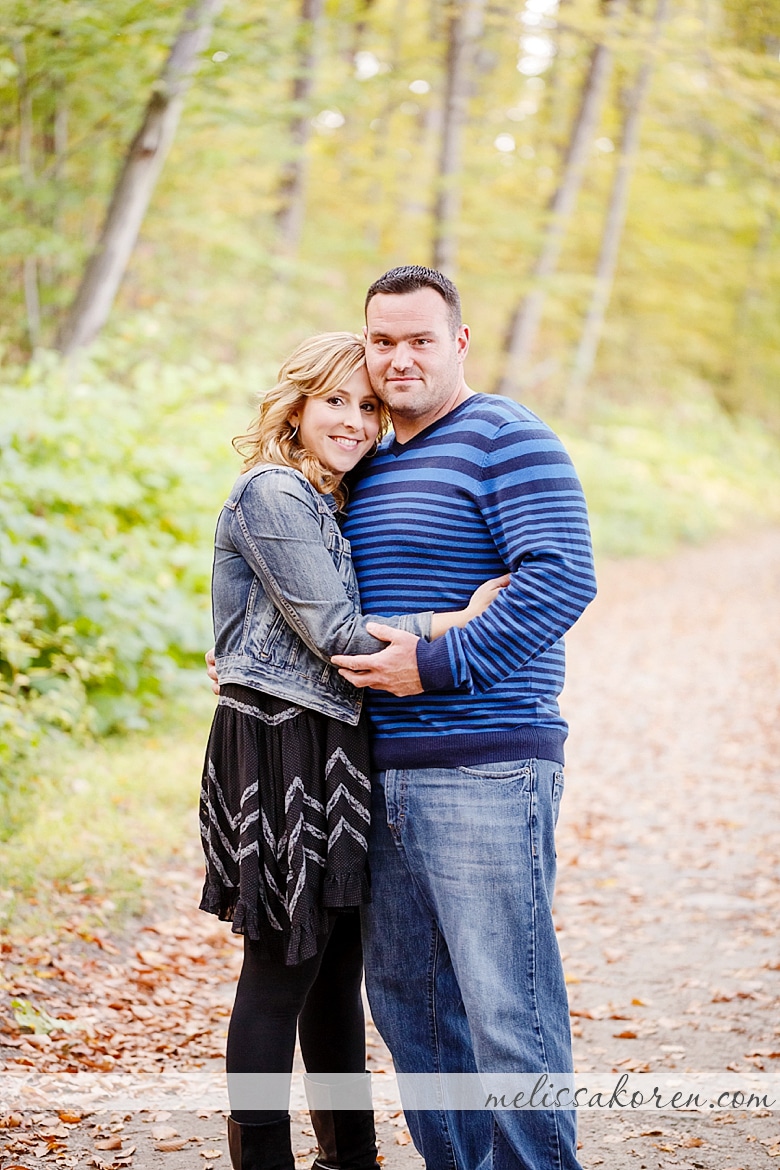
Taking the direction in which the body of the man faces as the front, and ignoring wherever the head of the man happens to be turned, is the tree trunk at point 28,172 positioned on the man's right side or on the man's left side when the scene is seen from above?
on the man's right side

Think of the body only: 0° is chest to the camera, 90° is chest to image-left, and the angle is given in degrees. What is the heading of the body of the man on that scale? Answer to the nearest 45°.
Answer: approximately 45°

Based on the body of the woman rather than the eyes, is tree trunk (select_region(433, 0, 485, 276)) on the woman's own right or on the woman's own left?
on the woman's own left

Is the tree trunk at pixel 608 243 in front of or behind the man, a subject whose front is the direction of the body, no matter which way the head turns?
behind

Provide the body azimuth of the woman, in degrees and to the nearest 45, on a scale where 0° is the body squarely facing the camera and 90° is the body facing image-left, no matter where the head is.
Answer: approximately 270°

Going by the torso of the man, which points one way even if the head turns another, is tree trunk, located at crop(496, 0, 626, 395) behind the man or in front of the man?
behind

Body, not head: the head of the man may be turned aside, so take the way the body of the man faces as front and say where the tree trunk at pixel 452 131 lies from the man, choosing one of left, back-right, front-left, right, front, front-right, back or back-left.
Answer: back-right

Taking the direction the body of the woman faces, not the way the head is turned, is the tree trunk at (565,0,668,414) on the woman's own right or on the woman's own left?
on the woman's own left
